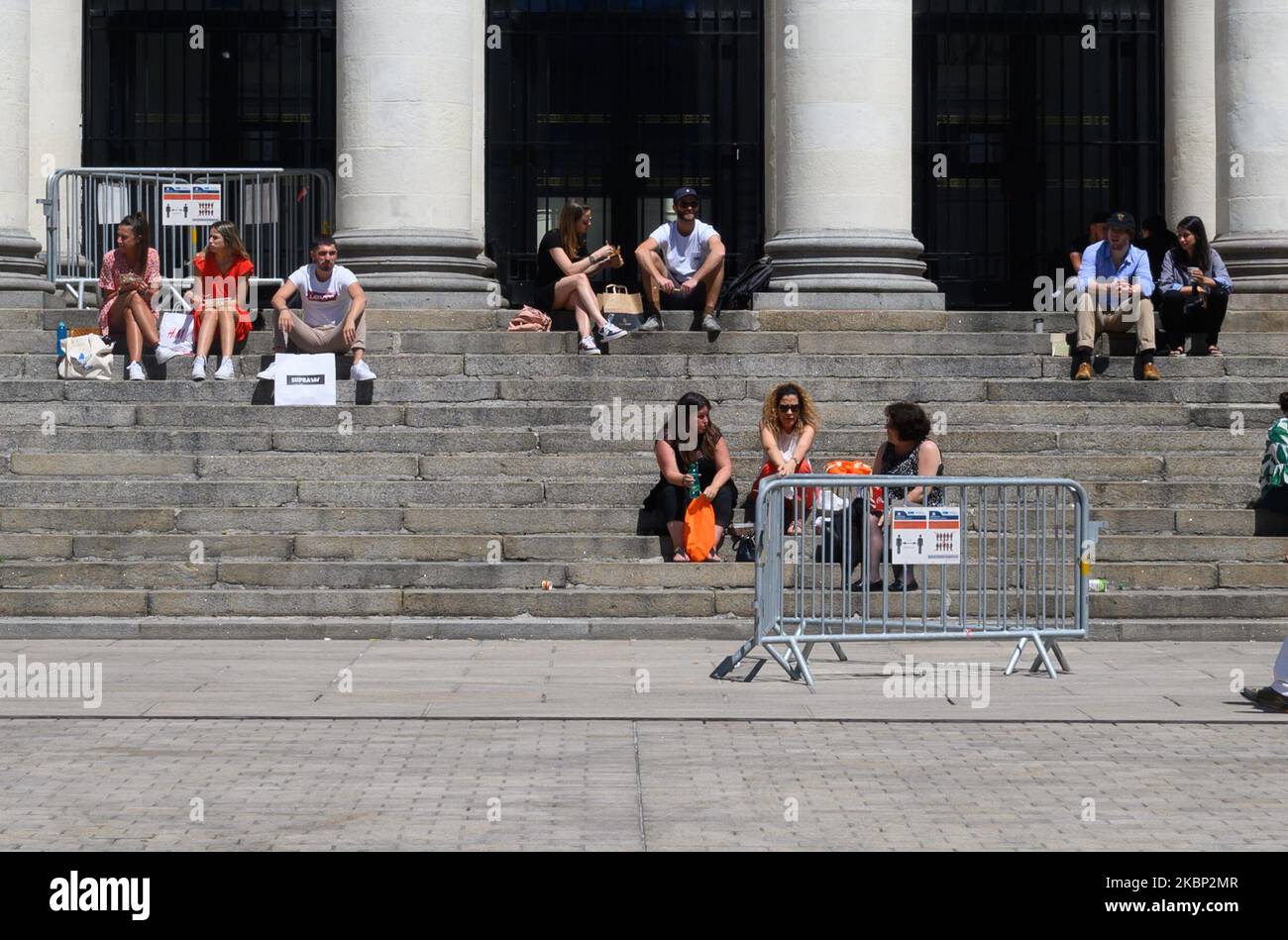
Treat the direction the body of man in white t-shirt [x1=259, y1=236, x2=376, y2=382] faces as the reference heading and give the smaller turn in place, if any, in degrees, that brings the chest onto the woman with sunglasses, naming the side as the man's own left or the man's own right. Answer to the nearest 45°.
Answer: approximately 45° to the man's own left

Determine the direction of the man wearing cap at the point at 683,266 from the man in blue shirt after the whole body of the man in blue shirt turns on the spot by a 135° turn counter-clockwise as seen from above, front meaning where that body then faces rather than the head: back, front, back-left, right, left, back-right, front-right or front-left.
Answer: back-left

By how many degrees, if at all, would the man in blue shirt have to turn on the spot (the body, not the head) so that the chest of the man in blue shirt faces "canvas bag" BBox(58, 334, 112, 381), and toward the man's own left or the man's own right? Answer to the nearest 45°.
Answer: approximately 90° to the man's own right

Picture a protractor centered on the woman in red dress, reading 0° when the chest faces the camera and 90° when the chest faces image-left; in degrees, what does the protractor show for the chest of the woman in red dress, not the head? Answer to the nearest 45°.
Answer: approximately 0°

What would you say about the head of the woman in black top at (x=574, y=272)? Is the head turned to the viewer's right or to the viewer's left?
to the viewer's right

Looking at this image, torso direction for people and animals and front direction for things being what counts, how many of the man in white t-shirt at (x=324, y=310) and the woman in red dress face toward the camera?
2

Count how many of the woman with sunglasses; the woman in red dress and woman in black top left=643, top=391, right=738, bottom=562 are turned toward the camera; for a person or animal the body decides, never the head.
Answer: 3

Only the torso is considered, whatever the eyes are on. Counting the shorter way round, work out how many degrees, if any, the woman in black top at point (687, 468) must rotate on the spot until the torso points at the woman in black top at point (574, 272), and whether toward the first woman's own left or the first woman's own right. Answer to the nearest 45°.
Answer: approximately 180°

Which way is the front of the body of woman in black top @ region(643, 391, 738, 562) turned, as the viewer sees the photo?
toward the camera

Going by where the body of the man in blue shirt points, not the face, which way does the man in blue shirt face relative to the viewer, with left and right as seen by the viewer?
facing the viewer

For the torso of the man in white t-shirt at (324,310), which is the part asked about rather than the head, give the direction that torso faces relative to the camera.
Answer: toward the camera

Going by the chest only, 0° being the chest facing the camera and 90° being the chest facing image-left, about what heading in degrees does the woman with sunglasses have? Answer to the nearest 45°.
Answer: approximately 0°

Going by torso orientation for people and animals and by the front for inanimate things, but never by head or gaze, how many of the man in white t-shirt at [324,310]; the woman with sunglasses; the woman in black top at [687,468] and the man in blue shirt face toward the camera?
4
